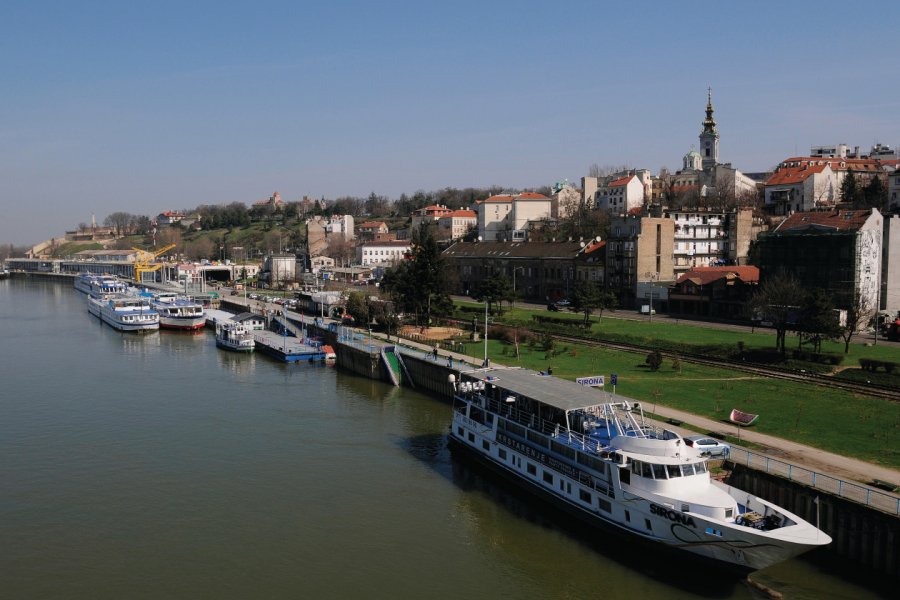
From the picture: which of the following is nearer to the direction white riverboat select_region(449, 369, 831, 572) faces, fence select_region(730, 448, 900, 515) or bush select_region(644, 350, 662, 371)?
the fence

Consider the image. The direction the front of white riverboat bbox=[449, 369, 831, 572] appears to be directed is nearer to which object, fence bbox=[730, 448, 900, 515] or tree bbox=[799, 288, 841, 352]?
the fence

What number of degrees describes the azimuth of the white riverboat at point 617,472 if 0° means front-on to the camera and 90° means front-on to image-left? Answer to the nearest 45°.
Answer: approximately 315°

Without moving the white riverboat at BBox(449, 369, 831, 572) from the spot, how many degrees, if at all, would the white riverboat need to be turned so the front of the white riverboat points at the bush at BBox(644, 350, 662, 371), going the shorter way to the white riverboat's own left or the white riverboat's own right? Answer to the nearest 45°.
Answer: approximately 135° to the white riverboat's own left

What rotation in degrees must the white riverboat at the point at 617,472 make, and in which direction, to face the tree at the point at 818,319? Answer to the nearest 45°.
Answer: approximately 90° to its left
